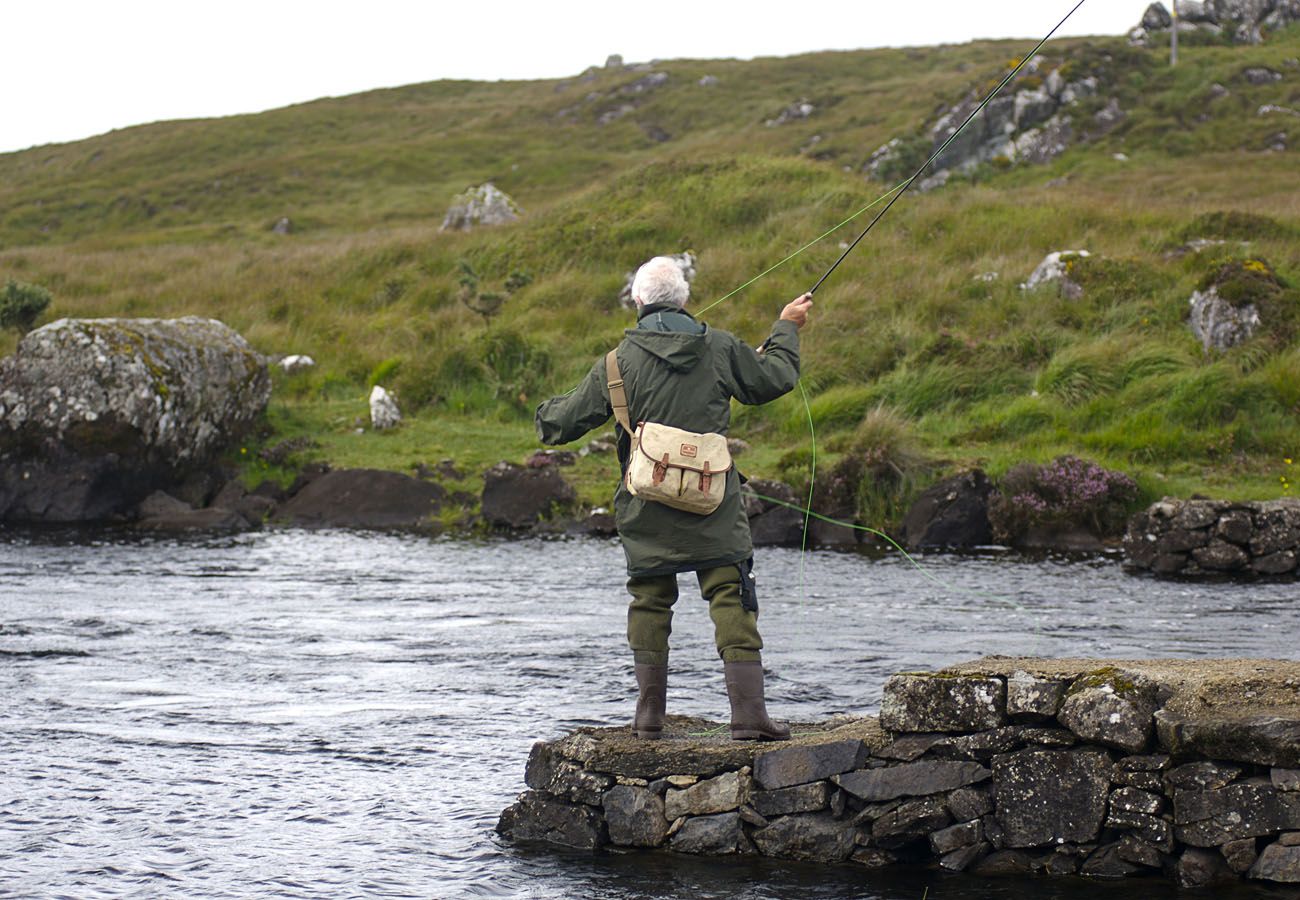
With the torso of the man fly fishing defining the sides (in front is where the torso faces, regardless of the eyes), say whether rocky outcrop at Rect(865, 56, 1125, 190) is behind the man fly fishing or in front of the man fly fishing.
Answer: in front

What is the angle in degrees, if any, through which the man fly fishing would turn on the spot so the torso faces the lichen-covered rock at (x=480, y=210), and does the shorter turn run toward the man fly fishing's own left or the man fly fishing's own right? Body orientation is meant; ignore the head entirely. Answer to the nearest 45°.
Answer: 0° — they already face it

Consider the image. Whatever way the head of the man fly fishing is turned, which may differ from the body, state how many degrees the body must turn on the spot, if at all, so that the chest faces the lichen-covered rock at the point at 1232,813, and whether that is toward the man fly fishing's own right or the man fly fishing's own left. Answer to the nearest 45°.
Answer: approximately 135° to the man fly fishing's own right

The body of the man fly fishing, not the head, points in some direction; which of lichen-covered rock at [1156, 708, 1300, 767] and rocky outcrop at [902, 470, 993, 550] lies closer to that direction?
the rocky outcrop

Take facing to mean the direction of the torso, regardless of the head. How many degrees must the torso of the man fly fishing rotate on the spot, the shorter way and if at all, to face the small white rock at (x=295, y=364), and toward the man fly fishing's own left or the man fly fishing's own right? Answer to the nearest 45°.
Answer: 0° — they already face it

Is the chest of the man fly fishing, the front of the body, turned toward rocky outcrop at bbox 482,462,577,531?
yes

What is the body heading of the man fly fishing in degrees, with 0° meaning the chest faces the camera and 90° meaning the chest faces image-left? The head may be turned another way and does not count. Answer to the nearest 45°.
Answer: approximately 180°

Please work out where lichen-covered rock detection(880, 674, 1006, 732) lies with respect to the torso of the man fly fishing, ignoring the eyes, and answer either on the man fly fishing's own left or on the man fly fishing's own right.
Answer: on the man fly fishing's own right

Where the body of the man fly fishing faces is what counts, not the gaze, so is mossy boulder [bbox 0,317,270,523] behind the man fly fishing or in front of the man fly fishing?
in front

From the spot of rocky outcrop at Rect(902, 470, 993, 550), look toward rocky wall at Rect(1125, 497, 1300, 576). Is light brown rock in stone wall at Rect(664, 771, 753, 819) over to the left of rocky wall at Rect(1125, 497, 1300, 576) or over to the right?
right
